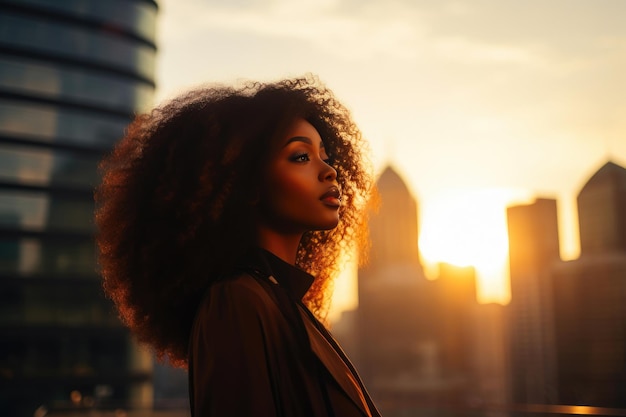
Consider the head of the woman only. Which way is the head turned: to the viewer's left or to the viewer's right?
to the viewer's right

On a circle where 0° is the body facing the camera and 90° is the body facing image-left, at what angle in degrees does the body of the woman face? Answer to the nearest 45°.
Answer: approximately 270°
